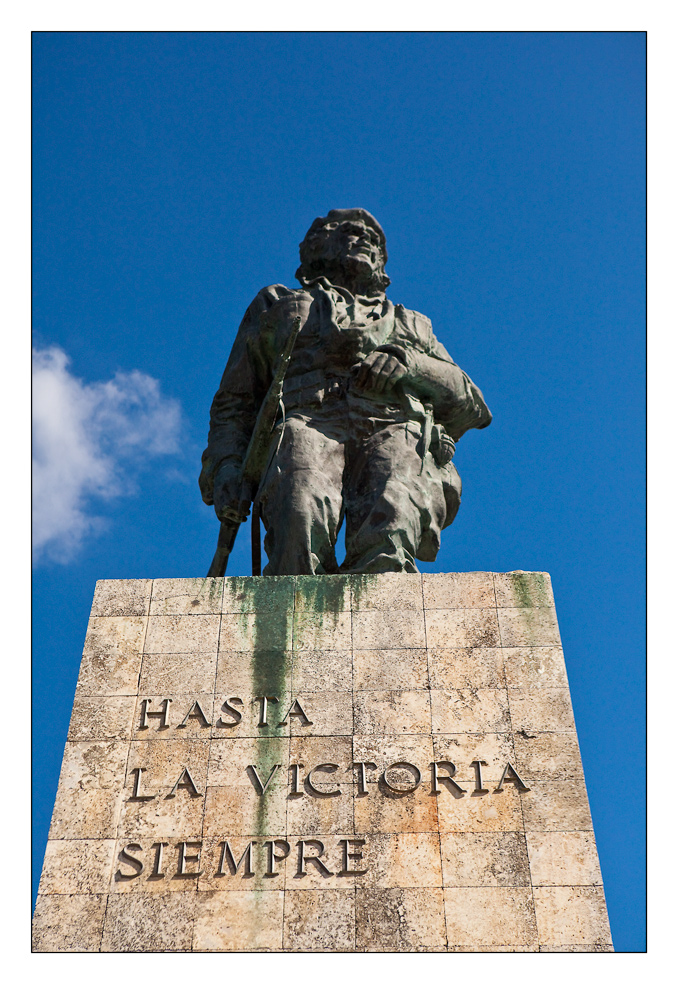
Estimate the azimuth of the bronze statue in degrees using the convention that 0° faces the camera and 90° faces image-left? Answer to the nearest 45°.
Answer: approximately 0°
